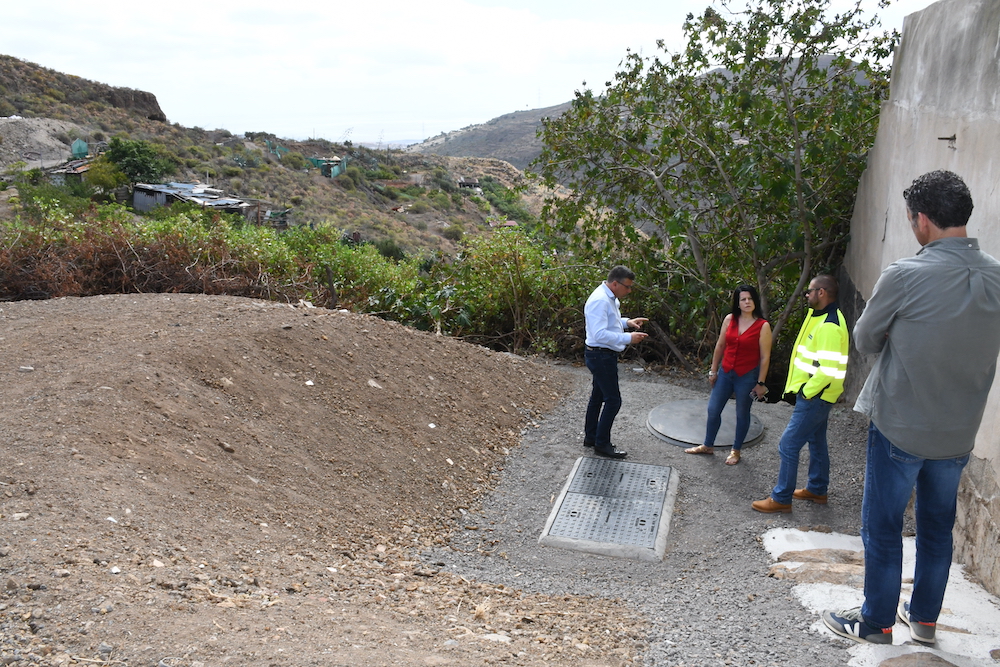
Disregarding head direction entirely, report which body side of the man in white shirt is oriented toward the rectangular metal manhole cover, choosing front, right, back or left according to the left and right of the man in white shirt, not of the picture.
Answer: right

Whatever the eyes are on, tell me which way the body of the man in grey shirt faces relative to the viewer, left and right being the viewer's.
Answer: facing away from the viewer and to the left of the viewer

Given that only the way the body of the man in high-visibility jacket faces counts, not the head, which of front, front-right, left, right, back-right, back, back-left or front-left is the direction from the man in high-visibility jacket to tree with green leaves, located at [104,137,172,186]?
front-right

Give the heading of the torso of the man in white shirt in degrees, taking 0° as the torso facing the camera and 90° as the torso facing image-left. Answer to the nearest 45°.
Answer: approximately 270°

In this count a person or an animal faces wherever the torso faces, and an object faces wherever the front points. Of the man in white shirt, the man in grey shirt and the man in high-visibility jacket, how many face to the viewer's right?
1

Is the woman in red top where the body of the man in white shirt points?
yes

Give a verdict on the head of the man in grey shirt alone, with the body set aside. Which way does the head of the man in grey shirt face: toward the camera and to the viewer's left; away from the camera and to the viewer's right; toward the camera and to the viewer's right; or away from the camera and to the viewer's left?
away from the camera and to the viewer's left

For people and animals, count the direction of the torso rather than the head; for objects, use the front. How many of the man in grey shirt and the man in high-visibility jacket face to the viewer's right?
0

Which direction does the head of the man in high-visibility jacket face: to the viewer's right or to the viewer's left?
to the viewer's left

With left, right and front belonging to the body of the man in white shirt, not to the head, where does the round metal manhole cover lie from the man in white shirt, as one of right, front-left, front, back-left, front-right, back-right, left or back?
front-left

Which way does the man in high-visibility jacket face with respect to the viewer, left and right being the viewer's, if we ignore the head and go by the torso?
facing to the left of the viewer

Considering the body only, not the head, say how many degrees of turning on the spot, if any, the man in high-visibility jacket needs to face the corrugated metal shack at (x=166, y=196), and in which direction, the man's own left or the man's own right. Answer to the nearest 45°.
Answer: approximately 45° to the man's own right
